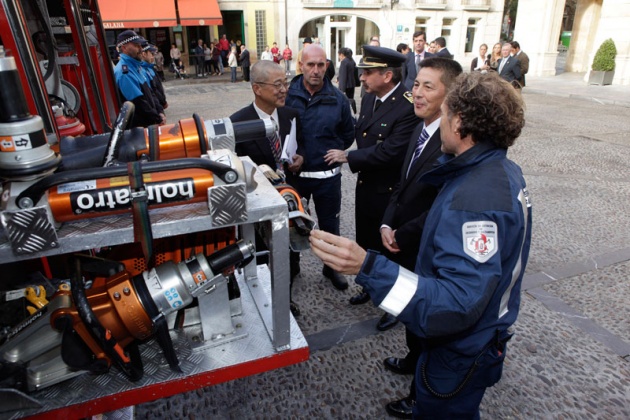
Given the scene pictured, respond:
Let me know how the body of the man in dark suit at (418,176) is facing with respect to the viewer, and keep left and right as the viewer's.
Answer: facing the viewer and to the left of the viewer

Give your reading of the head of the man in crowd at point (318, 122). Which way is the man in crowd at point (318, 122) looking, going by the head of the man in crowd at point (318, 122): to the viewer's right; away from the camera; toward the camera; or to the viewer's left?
toward the camera

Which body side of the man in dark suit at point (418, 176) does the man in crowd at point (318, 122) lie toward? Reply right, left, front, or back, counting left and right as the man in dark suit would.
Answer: right

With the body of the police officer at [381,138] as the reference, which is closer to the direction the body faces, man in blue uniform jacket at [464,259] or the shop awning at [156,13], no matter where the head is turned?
the man in blue uniform jacket

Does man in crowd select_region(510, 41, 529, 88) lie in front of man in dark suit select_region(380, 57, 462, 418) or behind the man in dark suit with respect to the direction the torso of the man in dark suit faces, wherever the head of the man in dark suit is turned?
behind

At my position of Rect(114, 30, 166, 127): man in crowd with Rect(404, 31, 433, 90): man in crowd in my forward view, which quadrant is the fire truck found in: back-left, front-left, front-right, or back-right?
back-right

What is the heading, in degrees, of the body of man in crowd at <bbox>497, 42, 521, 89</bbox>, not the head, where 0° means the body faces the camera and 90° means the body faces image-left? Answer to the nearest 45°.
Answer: approximately 45°

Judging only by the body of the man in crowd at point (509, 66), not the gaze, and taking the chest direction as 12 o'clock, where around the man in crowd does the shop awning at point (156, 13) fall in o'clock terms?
The shop awning is roughly at 2 o'clock from the man in crowd.

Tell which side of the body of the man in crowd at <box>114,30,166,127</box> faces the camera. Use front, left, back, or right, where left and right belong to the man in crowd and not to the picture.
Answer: right

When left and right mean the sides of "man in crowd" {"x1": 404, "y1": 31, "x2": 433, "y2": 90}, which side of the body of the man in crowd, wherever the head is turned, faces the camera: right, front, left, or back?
front

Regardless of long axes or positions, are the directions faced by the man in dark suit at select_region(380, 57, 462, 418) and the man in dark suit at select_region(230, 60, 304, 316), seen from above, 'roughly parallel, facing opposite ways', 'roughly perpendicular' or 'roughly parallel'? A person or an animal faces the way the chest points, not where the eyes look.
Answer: roughly perpendicular

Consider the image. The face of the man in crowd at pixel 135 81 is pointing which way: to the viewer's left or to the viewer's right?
to the viewer's right

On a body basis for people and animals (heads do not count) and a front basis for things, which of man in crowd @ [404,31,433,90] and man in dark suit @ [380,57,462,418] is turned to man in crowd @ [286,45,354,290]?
man in crowd @ [404,31,433,90]

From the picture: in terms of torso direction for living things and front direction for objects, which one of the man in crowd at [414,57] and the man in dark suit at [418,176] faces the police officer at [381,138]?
the man in crowd

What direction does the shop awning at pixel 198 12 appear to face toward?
toward the camera
